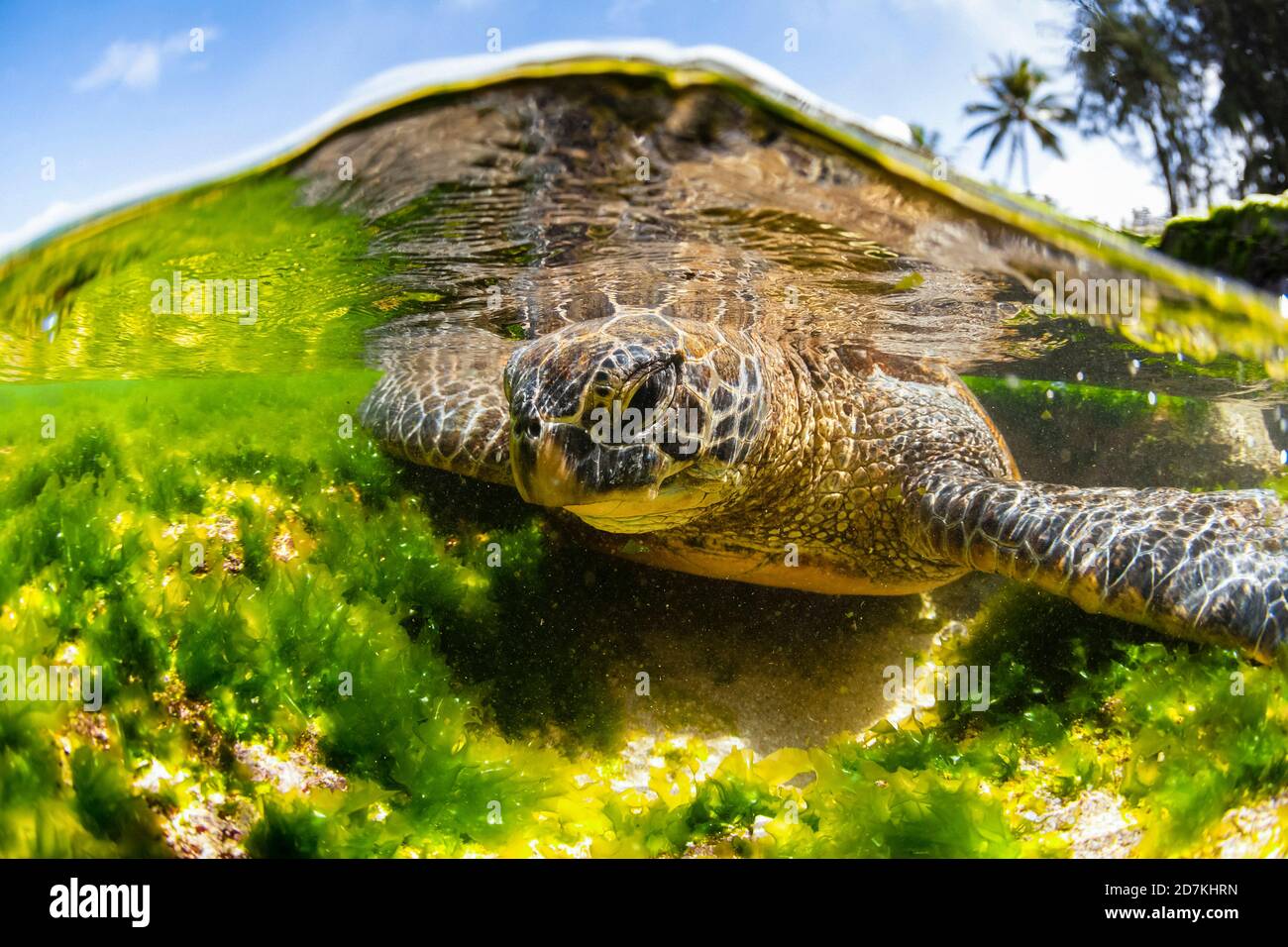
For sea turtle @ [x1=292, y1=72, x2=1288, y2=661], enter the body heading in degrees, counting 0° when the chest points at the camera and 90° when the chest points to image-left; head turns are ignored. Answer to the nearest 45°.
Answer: approximately 45°

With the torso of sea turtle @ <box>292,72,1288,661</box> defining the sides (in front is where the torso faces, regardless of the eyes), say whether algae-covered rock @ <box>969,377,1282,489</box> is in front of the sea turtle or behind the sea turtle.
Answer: behind

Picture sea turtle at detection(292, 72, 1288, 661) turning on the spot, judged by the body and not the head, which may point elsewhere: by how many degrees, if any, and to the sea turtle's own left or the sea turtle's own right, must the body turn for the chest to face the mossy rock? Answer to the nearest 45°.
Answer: approximately 135° to the sea turtle's own left

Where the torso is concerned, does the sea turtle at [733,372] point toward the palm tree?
no
